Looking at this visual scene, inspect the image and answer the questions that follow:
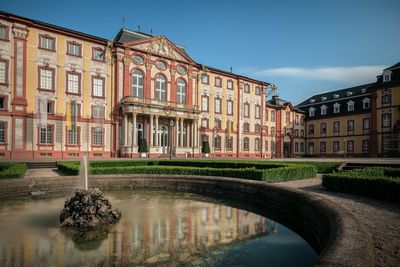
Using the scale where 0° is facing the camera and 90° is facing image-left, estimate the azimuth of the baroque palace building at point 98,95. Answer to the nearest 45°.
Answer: approximately 315°

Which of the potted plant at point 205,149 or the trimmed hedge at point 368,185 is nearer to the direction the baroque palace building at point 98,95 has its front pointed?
the trimmed hedge
